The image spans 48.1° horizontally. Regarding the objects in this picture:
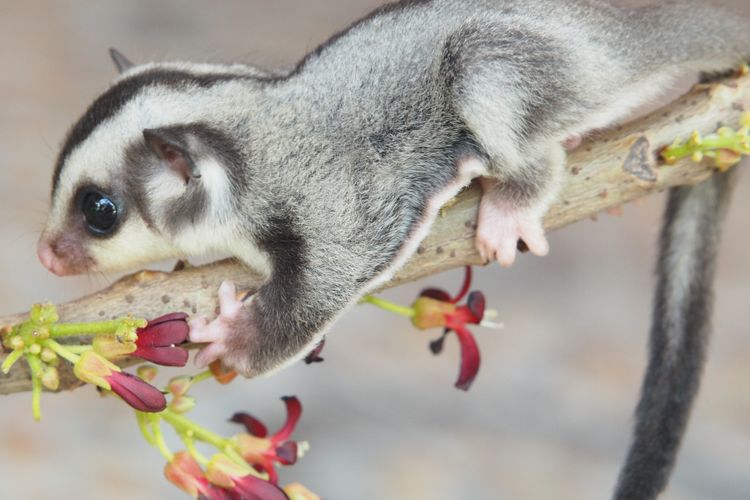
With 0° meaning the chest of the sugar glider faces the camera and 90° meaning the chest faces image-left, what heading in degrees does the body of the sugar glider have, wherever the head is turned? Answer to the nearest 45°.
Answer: approximately 90°

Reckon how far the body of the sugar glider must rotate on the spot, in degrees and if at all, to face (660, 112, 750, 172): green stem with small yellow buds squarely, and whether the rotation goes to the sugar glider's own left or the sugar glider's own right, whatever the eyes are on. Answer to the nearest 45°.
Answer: approximately 180°
